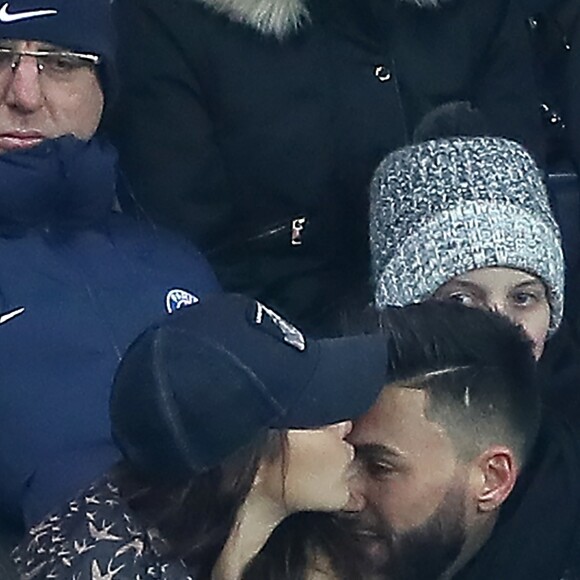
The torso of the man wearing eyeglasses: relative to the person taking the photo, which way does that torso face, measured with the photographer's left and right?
facing the viewer

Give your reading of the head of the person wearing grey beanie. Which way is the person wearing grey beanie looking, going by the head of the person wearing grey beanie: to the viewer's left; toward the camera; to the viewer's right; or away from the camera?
toward the camera

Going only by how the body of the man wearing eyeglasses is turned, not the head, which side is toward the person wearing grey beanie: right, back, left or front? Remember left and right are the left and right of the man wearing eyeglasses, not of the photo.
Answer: left
